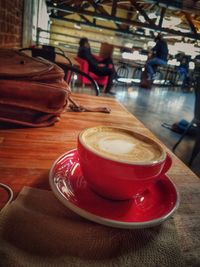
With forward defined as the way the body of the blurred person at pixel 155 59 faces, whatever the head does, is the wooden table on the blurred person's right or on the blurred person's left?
on the blurred person's left

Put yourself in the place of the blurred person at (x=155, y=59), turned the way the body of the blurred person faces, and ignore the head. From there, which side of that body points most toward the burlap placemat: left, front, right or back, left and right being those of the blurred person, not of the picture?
left

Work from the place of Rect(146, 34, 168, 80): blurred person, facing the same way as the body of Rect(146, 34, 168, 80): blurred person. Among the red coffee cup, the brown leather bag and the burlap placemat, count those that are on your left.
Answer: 3

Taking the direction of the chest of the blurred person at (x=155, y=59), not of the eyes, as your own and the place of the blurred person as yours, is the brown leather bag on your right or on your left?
on your left

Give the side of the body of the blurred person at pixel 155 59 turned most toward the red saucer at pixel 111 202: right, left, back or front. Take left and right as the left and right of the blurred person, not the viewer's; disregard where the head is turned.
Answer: left

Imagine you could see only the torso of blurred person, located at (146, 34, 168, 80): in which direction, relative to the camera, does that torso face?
to the viewer's left
